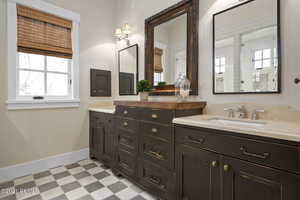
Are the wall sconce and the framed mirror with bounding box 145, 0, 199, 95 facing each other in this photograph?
no

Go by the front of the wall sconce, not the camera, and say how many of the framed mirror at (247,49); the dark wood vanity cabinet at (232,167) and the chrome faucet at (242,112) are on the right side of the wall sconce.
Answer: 0

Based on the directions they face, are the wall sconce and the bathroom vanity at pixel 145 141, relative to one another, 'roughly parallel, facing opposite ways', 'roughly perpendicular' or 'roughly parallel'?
roughly parallel

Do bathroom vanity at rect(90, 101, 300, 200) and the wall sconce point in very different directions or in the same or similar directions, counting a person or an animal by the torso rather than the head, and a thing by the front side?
same or similar directions

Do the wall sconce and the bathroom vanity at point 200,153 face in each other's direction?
no

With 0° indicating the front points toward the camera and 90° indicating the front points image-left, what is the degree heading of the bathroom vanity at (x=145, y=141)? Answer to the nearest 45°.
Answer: approximately 45°

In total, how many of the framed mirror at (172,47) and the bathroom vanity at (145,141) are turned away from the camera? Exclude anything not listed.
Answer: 0

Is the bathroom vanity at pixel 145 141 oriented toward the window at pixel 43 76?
no

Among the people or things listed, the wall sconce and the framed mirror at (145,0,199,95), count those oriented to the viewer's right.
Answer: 0

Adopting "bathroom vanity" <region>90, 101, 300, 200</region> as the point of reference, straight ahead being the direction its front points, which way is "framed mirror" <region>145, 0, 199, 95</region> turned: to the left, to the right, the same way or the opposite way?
the same way

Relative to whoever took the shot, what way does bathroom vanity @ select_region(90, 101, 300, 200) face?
facing the viewer and to the left of the viewer

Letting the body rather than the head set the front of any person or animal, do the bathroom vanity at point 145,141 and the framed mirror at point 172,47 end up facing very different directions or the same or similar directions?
same or similar directions

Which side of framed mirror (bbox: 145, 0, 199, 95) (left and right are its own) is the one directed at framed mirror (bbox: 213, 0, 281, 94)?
left

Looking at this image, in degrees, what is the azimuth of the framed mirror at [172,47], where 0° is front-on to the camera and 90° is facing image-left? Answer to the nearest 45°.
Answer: approximately 45°

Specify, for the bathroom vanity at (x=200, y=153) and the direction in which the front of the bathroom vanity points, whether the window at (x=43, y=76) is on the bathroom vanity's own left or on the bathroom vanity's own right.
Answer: on the bathroom vanity's own right

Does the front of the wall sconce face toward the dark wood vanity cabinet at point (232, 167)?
no

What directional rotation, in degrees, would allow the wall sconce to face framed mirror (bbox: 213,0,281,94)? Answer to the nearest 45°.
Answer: approximately 90° to its left
